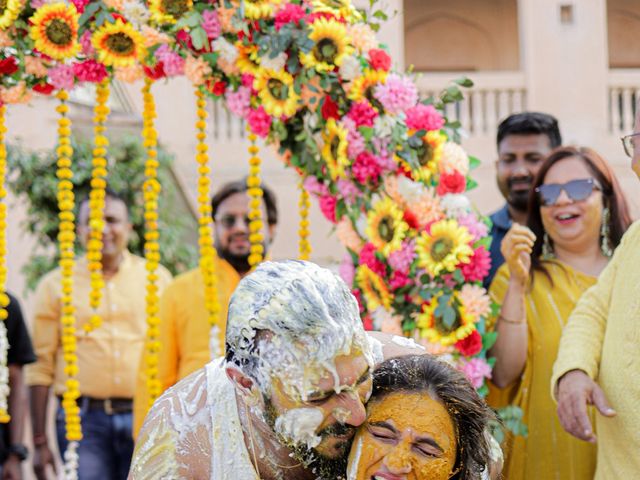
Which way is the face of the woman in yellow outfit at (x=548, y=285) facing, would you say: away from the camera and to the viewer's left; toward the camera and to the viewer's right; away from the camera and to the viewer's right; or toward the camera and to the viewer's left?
toward the camera and to the viewer's left

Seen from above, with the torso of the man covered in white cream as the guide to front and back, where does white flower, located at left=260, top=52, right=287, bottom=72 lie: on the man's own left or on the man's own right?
on the man's own left

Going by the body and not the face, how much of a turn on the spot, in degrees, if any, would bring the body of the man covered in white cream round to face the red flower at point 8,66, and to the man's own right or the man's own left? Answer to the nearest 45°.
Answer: approximately 180°

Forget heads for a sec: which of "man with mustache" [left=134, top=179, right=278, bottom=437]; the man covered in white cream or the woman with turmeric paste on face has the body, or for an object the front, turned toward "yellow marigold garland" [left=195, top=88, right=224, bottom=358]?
the man with mustache

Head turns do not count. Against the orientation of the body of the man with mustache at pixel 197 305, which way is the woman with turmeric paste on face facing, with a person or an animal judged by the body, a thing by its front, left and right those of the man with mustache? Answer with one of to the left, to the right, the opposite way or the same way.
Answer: the same way

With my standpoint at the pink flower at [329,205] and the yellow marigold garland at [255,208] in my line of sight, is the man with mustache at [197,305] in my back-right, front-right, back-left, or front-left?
front-right

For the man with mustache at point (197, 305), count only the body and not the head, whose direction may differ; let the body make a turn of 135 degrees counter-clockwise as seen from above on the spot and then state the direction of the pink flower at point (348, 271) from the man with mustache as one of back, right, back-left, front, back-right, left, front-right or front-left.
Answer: right

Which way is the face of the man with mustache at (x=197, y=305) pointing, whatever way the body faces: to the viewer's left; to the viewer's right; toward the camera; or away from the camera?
toward the camera

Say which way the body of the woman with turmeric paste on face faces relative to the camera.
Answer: toward the camera

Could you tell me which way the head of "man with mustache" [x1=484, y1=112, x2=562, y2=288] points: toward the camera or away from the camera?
toward the camera

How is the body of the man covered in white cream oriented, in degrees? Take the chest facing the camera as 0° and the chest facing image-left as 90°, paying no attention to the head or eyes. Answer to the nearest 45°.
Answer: approximately 315°

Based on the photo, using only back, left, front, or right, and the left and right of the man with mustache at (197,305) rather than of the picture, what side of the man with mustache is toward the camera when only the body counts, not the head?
front
